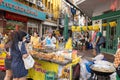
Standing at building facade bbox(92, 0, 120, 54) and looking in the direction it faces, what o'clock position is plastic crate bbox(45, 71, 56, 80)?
The plastic crate is roughly at 11 o'clock from the building facade.

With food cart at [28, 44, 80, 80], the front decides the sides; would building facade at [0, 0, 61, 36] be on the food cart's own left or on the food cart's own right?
on the food cart's own right

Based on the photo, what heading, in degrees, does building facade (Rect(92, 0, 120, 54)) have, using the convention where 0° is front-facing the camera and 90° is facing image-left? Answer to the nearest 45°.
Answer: approximately 45°

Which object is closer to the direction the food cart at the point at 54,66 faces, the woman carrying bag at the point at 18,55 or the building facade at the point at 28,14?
the woman carrying bag

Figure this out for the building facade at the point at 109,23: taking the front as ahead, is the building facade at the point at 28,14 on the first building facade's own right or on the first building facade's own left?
on the first building facade's own right

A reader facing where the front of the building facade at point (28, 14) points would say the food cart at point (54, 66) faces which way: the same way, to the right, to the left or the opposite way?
to the right

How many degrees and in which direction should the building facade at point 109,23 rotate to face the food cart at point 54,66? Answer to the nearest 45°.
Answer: approximately 45° to its left
